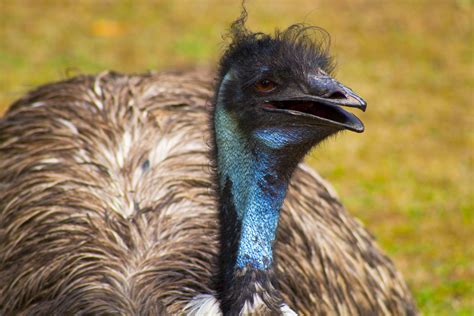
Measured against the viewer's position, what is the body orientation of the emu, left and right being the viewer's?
facing the viewer and to the right of the viewer
